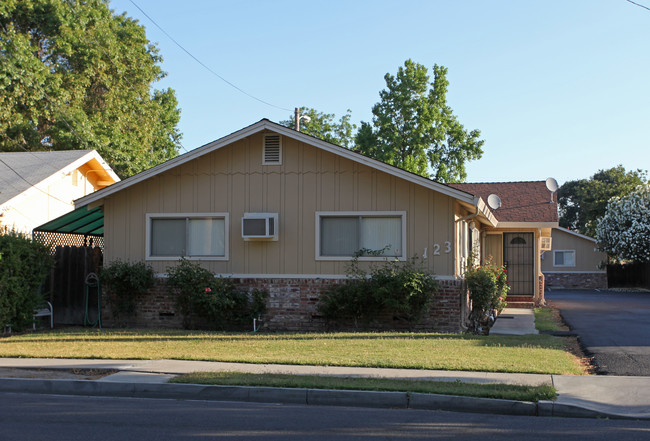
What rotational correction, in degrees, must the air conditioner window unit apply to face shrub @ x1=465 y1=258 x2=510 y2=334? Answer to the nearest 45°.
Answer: approximately 90° to its left

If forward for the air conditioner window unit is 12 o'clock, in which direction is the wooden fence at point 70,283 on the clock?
The wooden fence is roughly at 4 o'clock from the air conditioner window unit.

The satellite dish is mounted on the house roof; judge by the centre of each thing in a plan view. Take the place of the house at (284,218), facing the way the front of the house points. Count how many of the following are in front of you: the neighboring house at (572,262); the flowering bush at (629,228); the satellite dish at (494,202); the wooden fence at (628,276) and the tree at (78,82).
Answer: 0

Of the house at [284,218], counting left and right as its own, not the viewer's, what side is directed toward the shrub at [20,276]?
right

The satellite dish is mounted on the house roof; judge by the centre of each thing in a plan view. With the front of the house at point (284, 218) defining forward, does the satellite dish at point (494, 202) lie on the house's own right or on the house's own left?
on the house's own left

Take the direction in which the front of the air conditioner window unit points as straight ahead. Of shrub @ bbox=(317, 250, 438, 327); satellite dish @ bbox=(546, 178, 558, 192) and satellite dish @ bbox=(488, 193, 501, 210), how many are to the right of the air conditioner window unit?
0

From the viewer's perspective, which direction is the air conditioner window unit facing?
toward the camera

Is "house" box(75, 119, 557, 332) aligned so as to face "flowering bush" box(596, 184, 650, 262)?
no

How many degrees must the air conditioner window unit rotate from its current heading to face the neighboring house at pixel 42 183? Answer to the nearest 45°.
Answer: approximately 135° to its right

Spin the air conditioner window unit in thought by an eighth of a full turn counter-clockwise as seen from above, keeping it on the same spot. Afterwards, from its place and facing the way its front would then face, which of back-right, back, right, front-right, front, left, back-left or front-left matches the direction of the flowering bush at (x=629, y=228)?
left

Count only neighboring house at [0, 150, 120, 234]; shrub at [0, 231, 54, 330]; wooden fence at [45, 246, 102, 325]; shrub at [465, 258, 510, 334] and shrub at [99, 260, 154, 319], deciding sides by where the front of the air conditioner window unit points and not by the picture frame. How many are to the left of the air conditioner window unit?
1

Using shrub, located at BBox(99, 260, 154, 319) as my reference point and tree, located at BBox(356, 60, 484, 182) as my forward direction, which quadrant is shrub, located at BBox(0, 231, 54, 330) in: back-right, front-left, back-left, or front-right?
back-left

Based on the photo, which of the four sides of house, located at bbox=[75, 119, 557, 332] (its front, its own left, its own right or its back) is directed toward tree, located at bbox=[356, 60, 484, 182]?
back

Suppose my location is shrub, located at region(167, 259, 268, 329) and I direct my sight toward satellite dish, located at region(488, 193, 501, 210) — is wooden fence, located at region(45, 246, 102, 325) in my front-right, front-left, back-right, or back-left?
back-left
